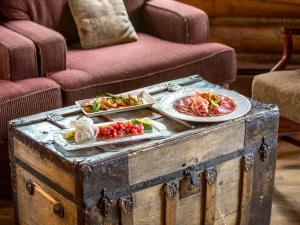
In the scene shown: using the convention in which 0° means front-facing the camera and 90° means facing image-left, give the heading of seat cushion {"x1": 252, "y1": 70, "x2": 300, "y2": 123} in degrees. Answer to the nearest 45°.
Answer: approximately 45°

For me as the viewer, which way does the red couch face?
facing the viewer and to the right of the viewer

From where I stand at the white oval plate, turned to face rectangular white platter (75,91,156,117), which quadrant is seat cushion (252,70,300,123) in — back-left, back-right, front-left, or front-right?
back-right

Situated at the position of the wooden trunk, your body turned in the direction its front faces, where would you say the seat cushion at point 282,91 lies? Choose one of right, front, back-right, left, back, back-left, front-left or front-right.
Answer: left

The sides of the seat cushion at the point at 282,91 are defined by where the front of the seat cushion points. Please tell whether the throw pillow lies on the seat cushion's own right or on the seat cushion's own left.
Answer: on the seat cushion's own right

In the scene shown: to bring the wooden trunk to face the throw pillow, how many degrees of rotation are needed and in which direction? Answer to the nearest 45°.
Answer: approximately 135° to its left

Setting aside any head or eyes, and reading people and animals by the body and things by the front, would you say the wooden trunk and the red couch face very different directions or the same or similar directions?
same or similar directions

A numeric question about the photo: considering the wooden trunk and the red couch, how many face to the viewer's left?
0

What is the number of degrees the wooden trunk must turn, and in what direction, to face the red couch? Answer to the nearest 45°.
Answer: approximately 135° to its left

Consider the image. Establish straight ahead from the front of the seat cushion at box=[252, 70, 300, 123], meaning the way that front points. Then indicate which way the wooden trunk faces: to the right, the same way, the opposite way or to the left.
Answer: to the left

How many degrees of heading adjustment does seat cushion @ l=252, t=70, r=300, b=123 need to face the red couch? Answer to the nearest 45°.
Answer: approximately 45° to its right

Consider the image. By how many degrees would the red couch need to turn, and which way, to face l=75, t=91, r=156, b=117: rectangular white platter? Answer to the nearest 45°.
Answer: approximately 45° to its right

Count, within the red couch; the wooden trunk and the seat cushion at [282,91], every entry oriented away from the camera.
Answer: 0
